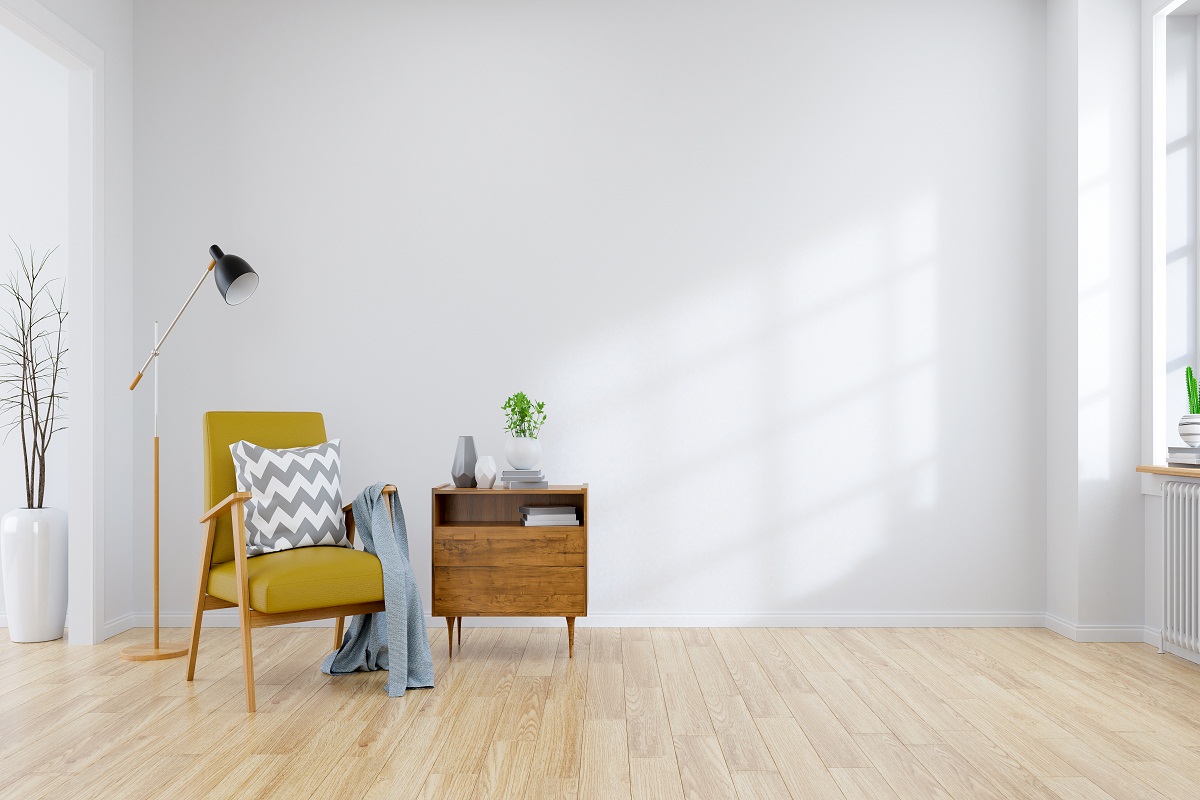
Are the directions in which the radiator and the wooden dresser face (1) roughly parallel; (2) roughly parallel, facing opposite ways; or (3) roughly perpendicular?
roughly perpendicular

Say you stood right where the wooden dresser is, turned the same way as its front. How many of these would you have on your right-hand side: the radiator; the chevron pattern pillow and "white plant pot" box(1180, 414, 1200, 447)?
1

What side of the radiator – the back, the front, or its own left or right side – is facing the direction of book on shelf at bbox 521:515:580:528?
front

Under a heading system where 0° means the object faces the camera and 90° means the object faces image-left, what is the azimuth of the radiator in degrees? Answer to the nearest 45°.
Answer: approximately 45°

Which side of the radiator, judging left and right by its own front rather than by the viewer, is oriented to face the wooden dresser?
front

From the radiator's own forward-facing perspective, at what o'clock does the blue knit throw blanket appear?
The blue knit throw blanket is roughly at 12 o'clock from the radiator.

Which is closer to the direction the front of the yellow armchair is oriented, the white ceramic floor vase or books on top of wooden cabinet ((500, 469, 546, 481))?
the books on top of wooden cabinet

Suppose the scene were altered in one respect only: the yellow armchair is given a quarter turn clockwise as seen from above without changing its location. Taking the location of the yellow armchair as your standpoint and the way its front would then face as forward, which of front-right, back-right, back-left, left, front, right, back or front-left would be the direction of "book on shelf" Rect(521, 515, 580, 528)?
back-left

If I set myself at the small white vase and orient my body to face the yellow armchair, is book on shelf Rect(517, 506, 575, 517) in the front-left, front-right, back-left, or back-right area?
back-left

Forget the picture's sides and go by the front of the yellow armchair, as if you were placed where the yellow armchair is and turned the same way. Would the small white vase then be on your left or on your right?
on your left

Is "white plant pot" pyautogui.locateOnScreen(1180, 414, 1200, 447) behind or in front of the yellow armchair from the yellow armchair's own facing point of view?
in front

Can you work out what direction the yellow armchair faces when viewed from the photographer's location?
facing the viewer and to the right of the viewer

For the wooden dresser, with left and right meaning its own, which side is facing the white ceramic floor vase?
right
